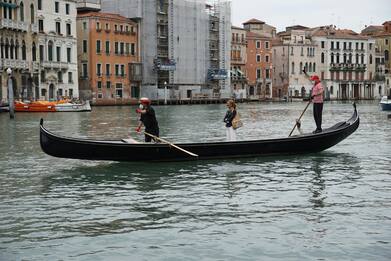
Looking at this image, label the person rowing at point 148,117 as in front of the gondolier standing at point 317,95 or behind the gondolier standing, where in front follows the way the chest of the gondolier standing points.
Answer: in front

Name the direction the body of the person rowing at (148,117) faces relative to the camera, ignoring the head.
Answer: to the viewer's left

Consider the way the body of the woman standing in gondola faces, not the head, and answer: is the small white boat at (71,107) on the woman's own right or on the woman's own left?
on the woman's own right

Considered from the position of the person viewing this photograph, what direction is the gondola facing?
facing to the left of the viewer

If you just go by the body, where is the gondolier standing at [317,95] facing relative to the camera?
to the viewer's left
